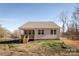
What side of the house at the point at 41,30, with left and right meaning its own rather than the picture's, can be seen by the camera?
front

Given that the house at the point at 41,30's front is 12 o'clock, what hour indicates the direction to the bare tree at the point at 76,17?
The bare tree is roughly at 9 o'clock from the house.

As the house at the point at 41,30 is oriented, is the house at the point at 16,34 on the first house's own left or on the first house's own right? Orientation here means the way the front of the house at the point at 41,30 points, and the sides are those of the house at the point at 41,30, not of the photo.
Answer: on the first house's own right

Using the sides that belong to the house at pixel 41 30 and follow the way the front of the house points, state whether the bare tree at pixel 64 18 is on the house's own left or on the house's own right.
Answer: on the house's own left

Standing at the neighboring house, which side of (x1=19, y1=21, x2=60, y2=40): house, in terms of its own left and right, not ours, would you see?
right
